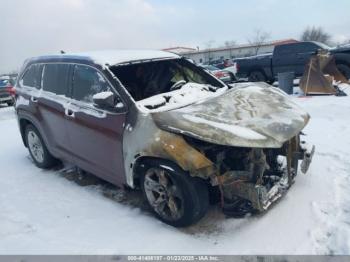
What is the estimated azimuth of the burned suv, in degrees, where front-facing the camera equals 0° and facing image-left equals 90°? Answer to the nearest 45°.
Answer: approximately 315°

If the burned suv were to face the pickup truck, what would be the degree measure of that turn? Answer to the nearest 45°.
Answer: approximately 90° to its left
